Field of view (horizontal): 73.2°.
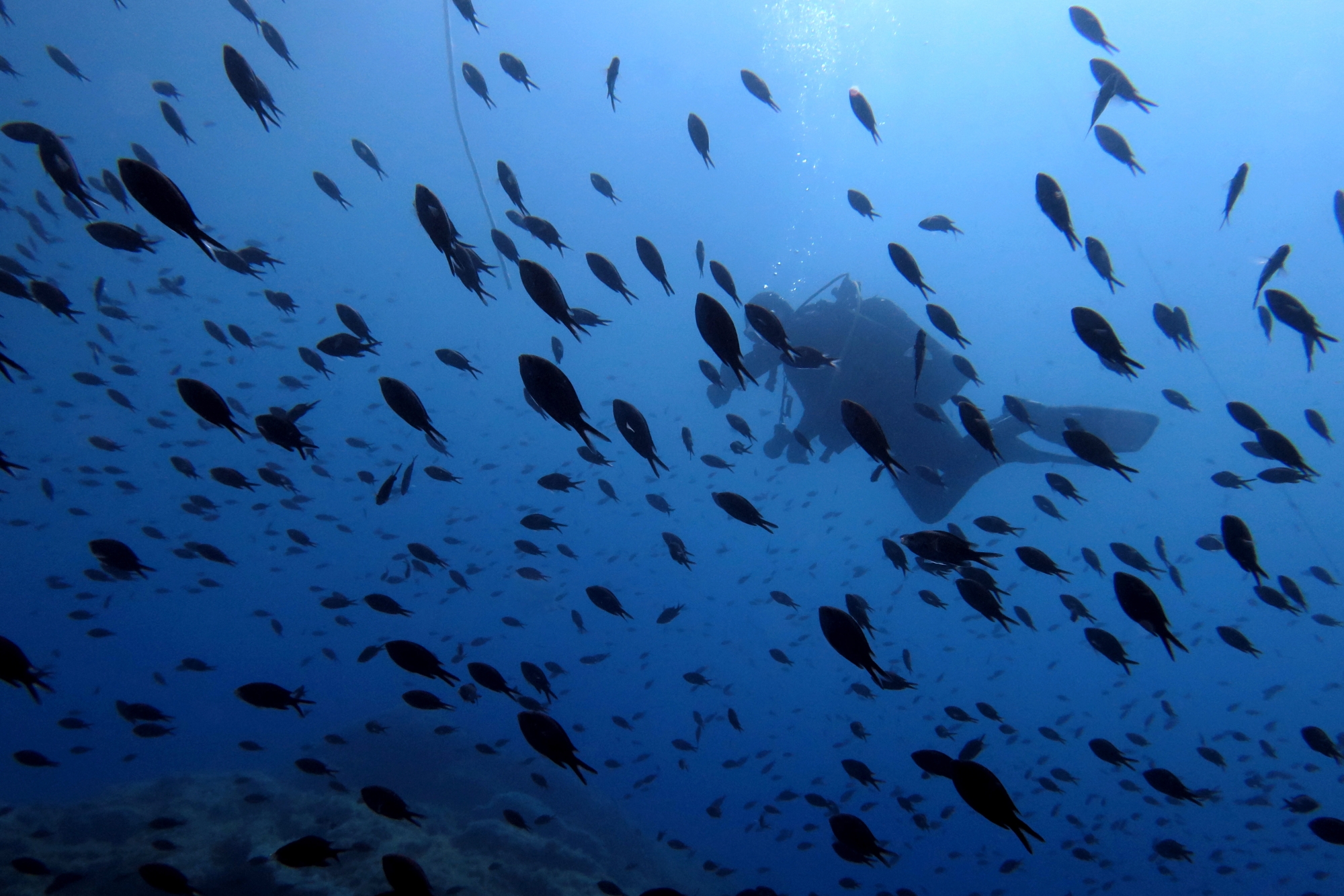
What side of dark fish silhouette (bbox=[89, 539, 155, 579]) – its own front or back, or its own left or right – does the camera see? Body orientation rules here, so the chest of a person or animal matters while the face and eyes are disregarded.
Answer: left

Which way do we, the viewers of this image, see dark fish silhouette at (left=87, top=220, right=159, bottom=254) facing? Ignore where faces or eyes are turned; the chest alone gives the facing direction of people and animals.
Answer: facing to the left of the viewer

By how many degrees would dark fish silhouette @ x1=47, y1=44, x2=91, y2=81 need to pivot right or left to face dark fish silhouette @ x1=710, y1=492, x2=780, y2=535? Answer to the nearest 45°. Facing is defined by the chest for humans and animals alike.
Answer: approximately 135° to its left

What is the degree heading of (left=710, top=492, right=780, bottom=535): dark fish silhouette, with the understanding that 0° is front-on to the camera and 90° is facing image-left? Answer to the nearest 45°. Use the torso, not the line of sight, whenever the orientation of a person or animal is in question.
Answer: approximately 90°

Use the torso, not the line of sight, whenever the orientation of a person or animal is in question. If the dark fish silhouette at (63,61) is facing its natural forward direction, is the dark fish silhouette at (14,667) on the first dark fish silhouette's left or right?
on its left

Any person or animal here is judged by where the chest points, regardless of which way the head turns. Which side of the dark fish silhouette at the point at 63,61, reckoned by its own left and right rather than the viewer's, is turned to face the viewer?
left

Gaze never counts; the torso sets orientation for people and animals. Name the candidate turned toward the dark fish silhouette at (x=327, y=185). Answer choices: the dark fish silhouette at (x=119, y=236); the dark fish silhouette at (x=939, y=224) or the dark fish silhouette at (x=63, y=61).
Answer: the dark fish silhouette at (x=939, y=224)

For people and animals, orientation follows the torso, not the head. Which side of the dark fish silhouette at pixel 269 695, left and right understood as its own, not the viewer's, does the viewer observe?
left

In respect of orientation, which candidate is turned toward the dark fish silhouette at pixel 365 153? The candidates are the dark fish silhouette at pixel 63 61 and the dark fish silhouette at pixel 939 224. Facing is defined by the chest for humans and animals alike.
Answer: the dark fish silhouette at pixel 939 224
